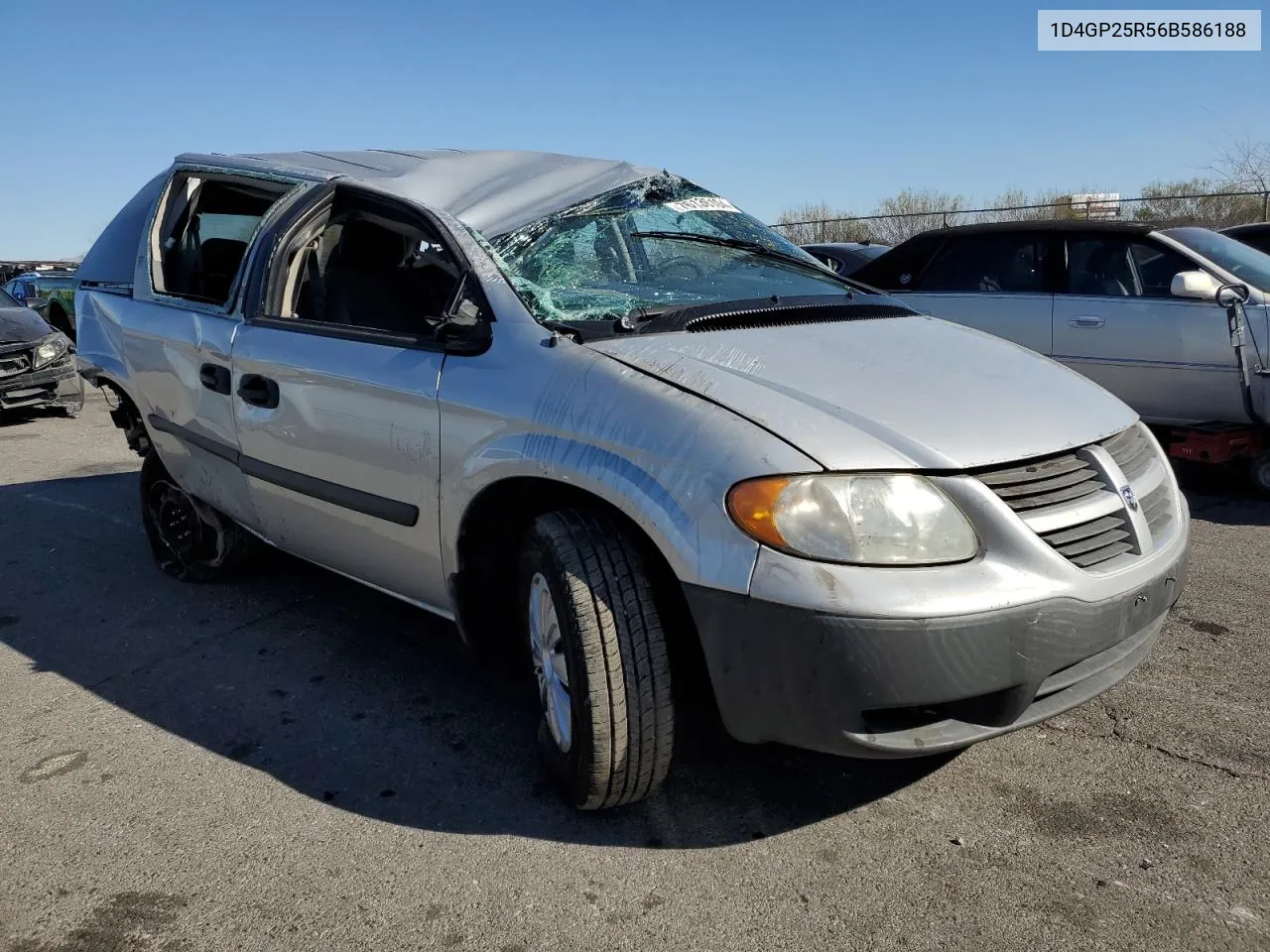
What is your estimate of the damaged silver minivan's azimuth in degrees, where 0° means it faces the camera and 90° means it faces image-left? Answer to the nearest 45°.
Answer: approximately 315°

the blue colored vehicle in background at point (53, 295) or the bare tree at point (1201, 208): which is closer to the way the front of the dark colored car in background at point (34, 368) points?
the bare tree

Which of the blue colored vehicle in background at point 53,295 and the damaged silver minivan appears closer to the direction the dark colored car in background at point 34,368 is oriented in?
the damaged silver minivan

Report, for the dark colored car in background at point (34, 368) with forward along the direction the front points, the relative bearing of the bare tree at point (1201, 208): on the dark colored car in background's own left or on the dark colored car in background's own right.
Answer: on the dark colored car in background's own left

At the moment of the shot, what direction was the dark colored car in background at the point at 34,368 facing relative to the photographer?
facing the viewer and to the right of the viewer

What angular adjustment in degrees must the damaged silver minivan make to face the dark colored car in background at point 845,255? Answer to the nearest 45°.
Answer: approximately 135° to its left

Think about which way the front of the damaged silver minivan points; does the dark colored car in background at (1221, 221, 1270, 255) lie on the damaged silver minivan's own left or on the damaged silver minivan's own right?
on the damaged silver minivan's own left

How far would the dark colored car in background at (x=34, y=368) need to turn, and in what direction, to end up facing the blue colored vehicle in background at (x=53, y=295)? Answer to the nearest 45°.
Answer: approximately 135° to its left

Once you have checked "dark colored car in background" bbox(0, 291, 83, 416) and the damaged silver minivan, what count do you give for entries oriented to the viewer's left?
0

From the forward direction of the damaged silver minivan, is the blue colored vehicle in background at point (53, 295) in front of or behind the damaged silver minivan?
behind
